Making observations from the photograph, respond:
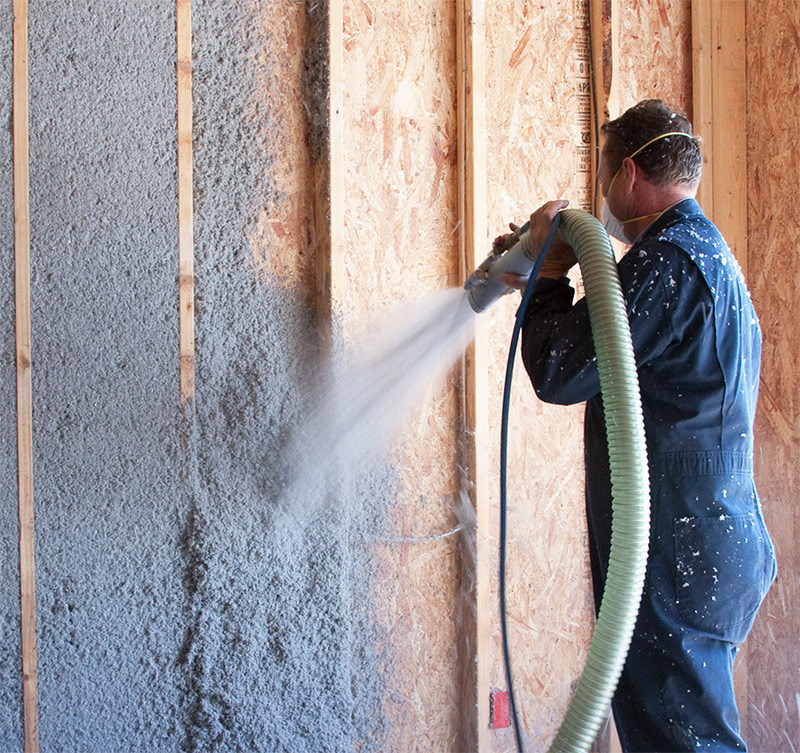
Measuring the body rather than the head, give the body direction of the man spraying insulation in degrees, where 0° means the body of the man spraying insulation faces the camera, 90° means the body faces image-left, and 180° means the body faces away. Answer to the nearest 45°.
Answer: approximately 135°

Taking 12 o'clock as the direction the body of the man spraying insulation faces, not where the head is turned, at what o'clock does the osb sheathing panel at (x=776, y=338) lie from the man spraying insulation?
The osb sheathing panel is roughly at 2 o'clock from the man spraying insulation.

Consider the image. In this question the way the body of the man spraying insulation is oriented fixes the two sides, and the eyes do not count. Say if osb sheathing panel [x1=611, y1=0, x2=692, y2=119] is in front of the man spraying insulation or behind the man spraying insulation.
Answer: in front

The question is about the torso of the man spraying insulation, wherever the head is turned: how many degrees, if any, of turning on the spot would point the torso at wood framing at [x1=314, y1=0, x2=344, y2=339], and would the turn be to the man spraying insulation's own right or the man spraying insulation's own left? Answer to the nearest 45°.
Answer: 0° — they already face it

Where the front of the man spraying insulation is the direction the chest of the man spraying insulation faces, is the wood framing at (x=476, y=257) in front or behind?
in front

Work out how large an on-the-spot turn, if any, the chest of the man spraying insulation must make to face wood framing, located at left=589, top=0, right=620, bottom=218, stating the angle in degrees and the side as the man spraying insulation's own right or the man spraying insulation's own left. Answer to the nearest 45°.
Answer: approximately 45° to the man spraying insulation's own right

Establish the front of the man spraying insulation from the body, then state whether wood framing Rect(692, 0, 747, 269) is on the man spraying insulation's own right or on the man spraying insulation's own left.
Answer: on the man spraying insulation's own right
